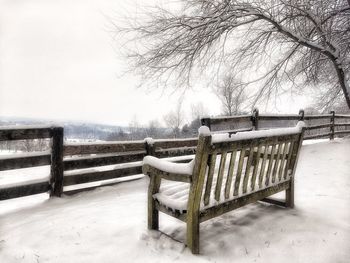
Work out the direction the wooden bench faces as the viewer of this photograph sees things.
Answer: facing away from the viewer and to the left of the viewer

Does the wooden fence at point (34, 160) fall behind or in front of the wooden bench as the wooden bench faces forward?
in front
